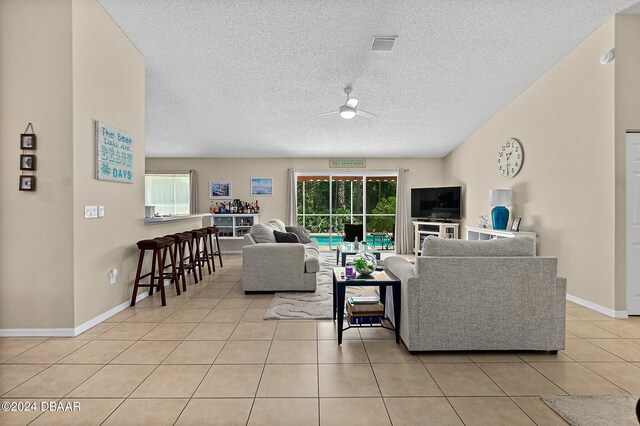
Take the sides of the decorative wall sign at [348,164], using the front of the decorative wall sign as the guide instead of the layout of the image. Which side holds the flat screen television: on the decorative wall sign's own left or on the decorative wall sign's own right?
on the decorative wall sign's own left

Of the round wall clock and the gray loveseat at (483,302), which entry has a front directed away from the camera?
the gray loveseat

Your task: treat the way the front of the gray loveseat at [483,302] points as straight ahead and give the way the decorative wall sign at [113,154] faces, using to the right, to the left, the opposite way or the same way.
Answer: to the right

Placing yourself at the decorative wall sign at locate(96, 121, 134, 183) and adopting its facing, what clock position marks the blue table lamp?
The blue table lamp is roughly at 11 o'clock from the decorative wall sign.

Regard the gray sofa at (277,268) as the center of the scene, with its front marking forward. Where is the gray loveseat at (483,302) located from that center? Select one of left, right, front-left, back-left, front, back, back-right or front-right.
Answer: front-right

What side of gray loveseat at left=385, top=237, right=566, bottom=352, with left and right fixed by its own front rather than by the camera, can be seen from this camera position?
back

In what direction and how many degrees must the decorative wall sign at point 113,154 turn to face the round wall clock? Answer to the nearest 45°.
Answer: approximately 45° to its left

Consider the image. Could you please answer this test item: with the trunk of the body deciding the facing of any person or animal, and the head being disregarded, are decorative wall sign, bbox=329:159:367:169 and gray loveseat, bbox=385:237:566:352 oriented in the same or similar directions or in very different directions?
very different directions

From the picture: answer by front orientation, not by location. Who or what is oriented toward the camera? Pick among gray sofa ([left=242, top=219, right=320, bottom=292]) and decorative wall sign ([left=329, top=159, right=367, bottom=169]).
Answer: the decorative wall sign

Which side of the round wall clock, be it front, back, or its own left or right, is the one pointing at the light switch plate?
front

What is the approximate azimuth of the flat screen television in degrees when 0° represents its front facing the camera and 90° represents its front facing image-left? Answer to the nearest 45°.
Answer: approximately 45°

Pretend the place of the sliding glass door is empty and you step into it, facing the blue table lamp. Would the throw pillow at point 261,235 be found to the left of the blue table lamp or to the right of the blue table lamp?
right

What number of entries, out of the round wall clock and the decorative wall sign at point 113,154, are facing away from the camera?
0

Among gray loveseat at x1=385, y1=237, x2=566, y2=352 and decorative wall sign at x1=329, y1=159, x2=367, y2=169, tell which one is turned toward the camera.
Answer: the decorative wall sign

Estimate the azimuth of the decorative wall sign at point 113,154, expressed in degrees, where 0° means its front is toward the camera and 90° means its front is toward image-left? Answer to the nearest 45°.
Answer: approximately 315°

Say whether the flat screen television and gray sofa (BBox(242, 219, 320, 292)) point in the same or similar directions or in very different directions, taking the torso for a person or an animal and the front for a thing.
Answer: very different directions

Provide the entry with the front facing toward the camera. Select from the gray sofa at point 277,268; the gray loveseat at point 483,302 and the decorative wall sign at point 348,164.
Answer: the decorative wall sign

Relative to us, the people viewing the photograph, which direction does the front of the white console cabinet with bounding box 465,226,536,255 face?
facing the viewer and to the left of the viewer

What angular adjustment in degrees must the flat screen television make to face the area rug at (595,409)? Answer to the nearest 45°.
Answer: approximately 45° to its left
